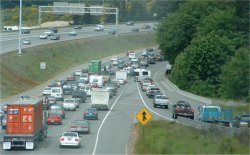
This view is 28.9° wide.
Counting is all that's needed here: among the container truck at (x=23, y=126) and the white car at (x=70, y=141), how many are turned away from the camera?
2

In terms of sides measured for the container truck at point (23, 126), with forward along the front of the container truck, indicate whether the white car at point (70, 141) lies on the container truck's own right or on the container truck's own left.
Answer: on the container truck's own right

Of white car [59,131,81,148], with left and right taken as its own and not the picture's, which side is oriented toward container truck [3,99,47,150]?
left

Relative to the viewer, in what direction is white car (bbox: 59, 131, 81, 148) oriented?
away from the camera

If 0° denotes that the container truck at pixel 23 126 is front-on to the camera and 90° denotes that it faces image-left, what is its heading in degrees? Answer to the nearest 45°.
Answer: approximately 180°
